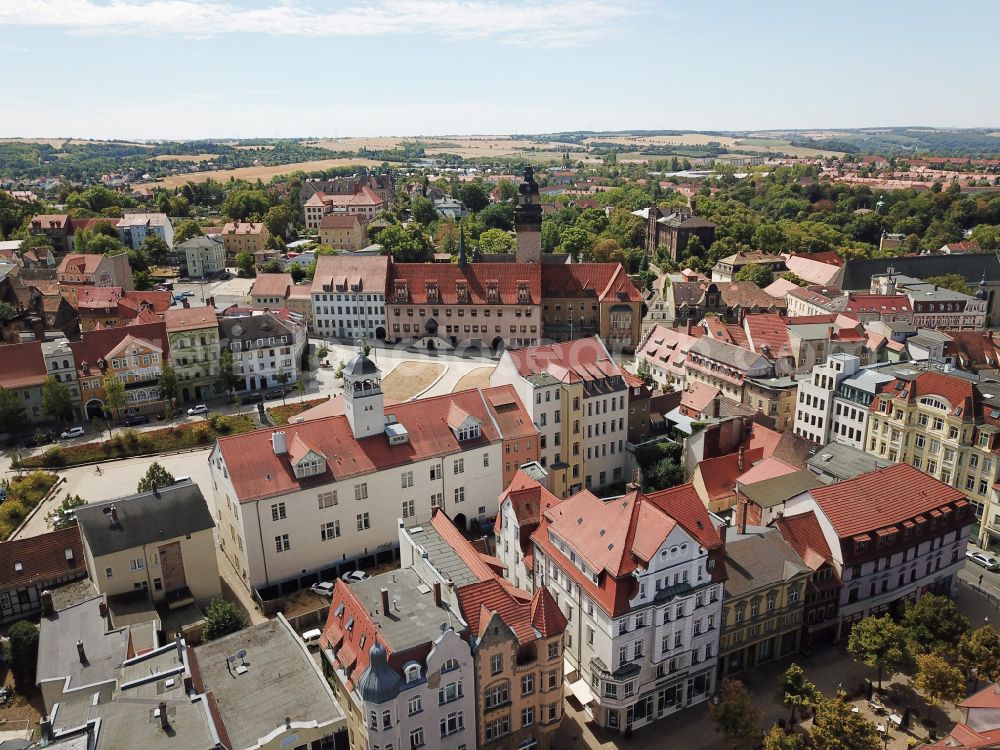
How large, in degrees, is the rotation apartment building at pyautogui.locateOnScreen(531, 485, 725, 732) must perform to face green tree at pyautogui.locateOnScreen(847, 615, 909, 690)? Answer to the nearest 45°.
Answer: approximately 45° to its left

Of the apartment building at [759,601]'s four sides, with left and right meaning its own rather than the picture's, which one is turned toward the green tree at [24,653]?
right

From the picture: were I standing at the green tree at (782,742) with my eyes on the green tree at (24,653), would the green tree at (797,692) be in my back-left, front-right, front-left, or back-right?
back-right

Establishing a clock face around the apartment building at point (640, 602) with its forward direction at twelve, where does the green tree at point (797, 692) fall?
The green tree is roughly at 11 o'clock from the apartment building.

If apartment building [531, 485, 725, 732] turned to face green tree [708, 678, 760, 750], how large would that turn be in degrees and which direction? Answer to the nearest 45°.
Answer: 0° — it already faces it

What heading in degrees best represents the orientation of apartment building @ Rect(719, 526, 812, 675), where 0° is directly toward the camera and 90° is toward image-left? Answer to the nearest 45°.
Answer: approximately 315°

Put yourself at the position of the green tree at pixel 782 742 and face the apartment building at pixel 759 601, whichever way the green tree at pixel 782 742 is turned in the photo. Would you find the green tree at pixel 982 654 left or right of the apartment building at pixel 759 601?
right

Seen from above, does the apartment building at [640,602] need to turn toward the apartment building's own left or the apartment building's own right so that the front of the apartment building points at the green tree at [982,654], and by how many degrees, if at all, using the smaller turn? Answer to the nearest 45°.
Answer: approximately 45° to the apartment building's own left

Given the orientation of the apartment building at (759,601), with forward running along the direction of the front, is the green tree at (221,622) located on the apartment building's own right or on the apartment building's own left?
on the apartment building's own right

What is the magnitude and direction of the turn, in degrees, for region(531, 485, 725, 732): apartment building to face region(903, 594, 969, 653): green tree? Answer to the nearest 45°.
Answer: approximately 45° to its left

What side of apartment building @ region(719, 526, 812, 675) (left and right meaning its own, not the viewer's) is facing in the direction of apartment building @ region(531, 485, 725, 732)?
right
